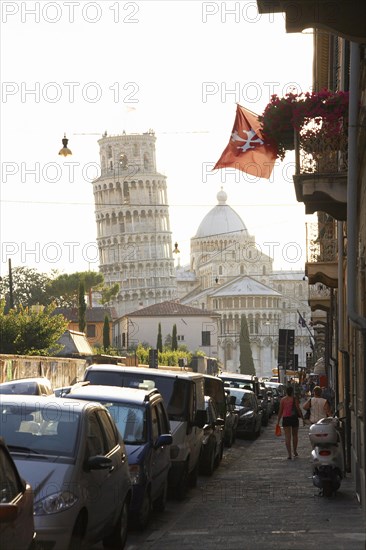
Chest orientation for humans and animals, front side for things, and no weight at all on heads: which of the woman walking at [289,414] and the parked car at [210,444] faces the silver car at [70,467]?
the parked car

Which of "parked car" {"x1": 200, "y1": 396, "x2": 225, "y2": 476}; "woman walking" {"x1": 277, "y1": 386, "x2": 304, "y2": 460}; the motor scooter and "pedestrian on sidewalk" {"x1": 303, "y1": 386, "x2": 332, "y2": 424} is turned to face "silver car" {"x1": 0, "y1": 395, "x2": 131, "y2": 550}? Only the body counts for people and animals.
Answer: the parked car

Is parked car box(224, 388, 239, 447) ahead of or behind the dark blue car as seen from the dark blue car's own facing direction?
behind

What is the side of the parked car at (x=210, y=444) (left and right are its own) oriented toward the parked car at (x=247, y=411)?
back

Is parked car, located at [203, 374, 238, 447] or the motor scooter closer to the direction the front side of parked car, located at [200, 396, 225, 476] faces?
the motor scooter

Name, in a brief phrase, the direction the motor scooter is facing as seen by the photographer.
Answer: facing away from the viewer

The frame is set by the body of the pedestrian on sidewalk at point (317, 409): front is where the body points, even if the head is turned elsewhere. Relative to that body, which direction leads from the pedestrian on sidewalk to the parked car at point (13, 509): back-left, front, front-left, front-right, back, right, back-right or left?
back
